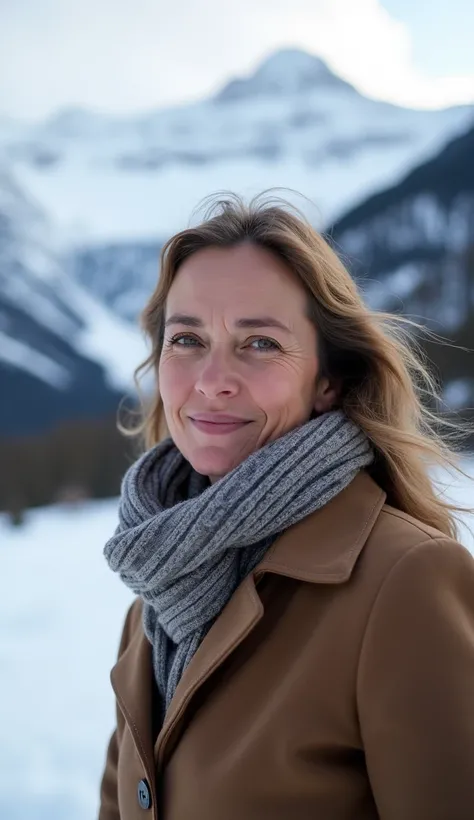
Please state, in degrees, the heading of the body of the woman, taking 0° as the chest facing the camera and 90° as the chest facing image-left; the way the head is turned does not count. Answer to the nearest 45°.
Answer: approximately 45°
